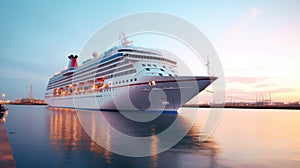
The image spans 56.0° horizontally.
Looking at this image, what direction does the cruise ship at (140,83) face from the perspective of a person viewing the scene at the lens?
facing the viewer and to the right of the viewer
